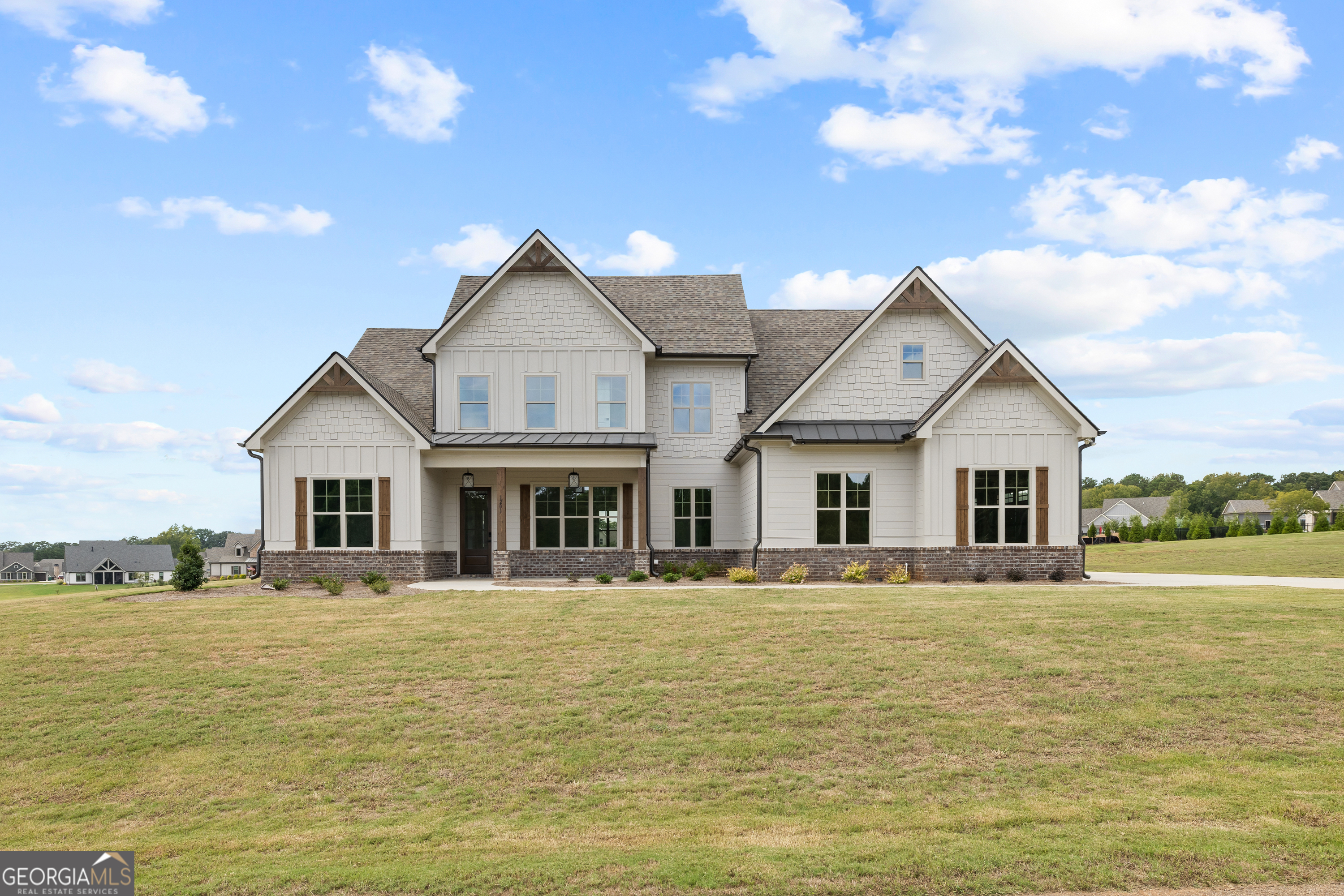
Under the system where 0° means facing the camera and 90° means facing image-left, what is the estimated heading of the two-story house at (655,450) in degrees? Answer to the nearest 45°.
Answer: approximately 0°

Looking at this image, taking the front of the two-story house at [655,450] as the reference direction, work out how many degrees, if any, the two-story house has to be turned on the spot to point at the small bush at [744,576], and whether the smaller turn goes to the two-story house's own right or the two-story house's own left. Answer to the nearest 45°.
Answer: approximately 45° to the two-story house's own left
